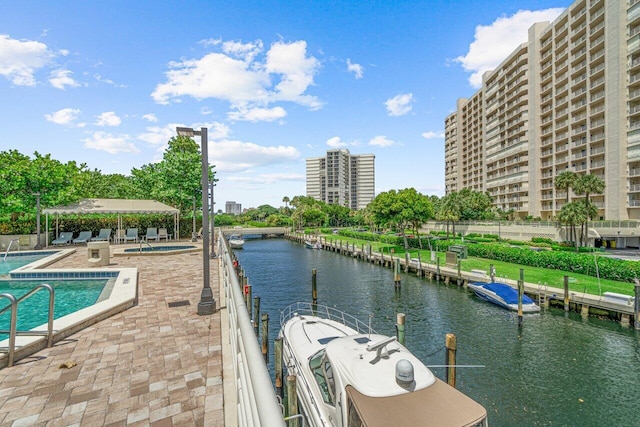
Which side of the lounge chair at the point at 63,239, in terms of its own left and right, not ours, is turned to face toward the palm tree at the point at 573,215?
left

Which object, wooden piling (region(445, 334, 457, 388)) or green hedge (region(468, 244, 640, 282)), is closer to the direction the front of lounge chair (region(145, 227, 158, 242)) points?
the wooden piling

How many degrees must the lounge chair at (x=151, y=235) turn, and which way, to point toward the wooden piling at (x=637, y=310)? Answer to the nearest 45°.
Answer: approximately 45° to its left

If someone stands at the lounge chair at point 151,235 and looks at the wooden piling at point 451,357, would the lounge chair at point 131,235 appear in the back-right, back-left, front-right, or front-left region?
back-right

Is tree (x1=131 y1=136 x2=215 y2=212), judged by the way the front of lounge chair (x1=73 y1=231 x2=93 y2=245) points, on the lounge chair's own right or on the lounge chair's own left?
on the lounge chair's own left

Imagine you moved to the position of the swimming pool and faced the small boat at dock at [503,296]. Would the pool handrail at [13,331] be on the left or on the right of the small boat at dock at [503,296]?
right

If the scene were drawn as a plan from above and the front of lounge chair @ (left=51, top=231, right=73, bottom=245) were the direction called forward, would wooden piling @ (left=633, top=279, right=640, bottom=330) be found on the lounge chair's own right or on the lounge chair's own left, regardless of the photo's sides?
on the lounge chair's own left

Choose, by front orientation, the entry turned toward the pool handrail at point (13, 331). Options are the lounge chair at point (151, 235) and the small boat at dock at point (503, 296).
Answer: the lounge chair

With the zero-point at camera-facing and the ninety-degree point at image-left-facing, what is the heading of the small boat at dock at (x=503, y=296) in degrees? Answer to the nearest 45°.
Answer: approximately 135°

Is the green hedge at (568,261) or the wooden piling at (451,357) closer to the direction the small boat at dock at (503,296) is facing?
the green hedge

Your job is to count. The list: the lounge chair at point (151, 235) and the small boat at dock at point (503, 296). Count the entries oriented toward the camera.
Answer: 1
